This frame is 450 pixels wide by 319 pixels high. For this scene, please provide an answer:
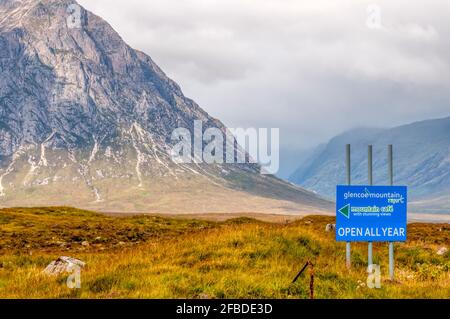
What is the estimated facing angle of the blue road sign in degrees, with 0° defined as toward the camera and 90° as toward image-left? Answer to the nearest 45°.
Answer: approximately 0°
